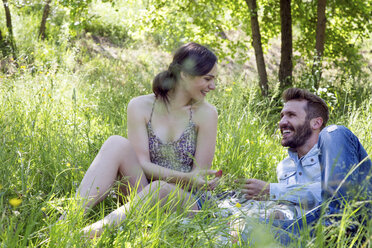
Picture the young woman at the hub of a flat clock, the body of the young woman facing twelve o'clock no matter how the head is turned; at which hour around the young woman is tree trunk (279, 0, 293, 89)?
The tree trunk is roughly at 7 o'clock from the young woman.

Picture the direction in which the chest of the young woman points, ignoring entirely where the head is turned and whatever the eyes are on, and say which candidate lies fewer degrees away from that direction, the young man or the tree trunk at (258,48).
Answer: the young man

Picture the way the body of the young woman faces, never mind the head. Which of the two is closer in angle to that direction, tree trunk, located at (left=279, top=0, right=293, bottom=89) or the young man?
the young man

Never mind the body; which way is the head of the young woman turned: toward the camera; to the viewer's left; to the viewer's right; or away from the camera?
to the viewer's right

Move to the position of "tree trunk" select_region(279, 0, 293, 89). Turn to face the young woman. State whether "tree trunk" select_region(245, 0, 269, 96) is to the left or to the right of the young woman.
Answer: right

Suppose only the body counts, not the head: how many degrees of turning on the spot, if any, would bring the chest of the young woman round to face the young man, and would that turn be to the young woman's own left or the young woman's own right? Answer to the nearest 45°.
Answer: approximately 45° to the young woman's own left

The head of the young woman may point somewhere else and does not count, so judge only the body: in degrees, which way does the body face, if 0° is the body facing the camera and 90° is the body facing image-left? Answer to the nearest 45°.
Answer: approximately 0°

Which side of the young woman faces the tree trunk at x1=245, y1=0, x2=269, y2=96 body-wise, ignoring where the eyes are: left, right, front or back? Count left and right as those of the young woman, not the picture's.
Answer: back
